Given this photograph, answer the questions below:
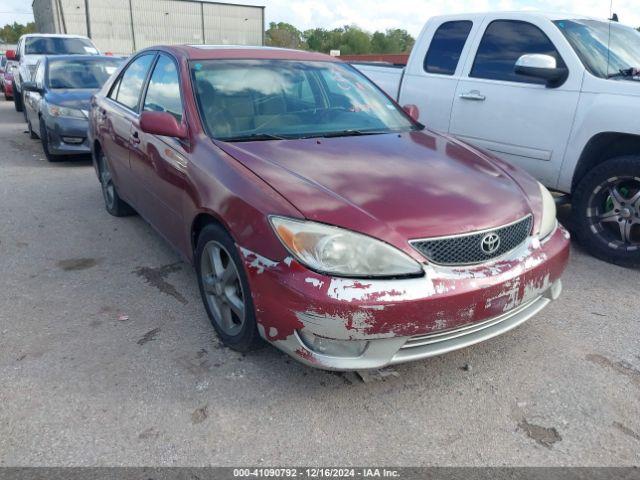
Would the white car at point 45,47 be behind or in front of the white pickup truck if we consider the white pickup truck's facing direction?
behind

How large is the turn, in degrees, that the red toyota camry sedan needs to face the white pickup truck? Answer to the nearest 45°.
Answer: approximately 90° to its left

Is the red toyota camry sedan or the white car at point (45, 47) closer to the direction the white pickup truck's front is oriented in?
the red toyota camry sedan

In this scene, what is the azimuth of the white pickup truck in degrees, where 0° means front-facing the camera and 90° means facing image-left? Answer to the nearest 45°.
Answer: approximately 315°

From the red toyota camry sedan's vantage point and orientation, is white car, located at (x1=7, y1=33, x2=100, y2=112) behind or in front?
behind

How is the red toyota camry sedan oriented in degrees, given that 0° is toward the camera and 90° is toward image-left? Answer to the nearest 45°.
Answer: approximately 315°

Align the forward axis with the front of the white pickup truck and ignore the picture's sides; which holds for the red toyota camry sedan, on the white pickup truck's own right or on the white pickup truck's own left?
on the white pickup truck's own right
